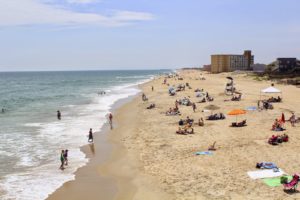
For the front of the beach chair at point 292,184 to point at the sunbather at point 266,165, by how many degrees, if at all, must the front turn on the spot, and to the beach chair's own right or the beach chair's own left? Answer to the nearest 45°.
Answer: approximately 45° to the beach chair's own right

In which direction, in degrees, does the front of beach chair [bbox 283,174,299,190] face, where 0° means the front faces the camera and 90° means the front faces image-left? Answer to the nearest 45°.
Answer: approximately 90°

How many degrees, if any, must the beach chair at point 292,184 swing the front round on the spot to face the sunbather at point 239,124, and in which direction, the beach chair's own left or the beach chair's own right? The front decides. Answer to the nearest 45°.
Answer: approximately 90° to the beach chair's own right

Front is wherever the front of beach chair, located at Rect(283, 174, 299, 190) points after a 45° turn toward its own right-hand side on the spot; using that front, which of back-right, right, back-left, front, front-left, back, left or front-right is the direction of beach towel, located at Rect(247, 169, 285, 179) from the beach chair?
front
